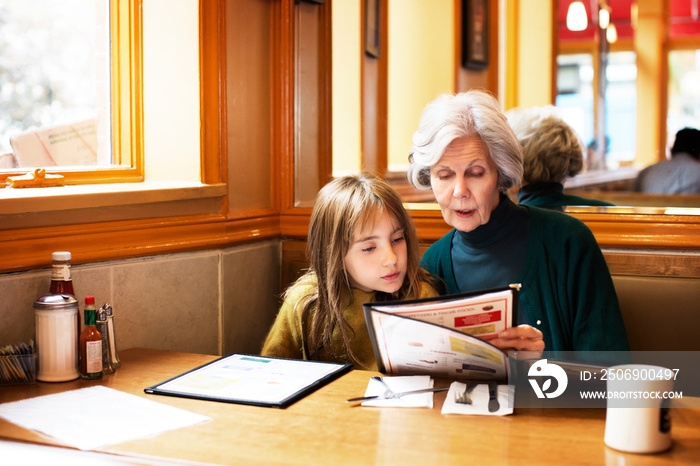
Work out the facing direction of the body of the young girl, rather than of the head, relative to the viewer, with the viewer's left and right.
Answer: facing the viewer and to the right of the viewer

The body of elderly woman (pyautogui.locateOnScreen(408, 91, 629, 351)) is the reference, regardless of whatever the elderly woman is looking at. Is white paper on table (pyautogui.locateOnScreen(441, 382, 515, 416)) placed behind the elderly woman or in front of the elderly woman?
in front

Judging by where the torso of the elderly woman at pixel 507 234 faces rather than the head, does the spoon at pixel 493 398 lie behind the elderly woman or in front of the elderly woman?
in front

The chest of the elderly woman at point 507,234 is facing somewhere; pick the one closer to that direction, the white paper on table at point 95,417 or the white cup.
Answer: the white paper on table

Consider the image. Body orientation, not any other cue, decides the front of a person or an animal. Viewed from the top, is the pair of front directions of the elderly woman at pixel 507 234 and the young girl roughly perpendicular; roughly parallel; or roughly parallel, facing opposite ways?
roughly parallel

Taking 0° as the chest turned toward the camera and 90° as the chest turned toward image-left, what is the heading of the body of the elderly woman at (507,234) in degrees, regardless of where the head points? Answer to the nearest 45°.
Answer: approximately 45°

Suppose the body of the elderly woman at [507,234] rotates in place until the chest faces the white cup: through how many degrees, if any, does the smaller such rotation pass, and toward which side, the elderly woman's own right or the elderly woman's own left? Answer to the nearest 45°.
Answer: approximately 45° to the elderly woman's own left

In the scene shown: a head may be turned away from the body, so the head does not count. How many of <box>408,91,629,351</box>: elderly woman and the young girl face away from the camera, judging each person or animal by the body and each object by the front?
0

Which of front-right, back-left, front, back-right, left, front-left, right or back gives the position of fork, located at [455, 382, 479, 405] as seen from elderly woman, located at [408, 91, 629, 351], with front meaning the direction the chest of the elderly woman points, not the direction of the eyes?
front-left

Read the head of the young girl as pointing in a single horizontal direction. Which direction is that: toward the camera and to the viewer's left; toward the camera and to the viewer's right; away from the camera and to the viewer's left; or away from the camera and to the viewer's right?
toward the camera and to the viewer's right
